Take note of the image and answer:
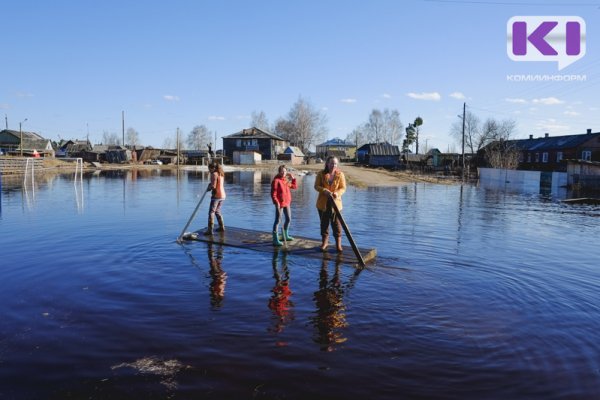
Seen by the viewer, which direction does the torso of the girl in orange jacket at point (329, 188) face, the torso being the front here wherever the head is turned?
toward the camera

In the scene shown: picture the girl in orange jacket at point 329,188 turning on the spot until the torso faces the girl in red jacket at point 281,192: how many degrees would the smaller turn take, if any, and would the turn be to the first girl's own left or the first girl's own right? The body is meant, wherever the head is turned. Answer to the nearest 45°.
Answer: approximately 135° to the first girl's own right
